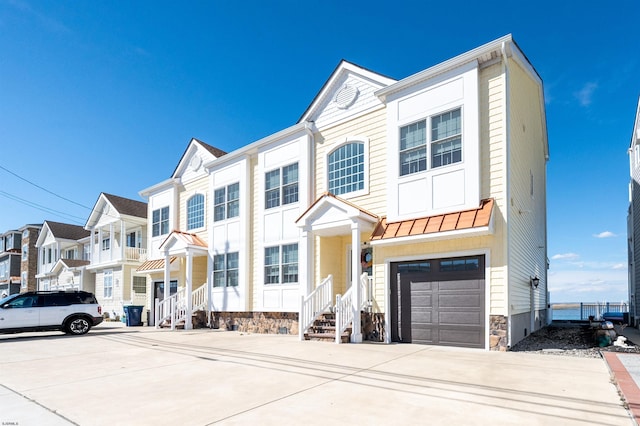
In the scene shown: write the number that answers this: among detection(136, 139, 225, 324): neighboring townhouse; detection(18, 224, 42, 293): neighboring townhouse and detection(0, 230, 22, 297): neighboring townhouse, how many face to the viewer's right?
0

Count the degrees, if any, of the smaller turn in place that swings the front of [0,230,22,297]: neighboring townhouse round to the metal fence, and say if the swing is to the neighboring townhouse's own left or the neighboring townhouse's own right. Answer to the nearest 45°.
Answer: approximately 90° to the neighboring townhouse's own left

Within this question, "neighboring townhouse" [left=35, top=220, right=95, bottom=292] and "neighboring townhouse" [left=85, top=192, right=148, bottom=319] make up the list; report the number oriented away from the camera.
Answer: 0

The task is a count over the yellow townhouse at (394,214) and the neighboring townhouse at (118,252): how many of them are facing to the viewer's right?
0

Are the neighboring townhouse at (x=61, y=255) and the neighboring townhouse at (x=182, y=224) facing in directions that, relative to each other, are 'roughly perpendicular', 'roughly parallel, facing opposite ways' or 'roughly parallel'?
roughly parallel

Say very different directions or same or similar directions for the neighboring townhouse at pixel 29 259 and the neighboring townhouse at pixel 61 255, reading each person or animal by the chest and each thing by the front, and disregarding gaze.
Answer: same or similar directions

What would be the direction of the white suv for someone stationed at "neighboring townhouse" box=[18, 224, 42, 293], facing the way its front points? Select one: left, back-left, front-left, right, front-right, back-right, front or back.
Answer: front-left

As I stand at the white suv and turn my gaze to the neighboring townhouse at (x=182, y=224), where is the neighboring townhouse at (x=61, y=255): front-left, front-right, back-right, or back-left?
front-left

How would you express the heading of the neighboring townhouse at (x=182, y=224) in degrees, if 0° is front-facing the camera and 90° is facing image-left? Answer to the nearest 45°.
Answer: approximately 45°

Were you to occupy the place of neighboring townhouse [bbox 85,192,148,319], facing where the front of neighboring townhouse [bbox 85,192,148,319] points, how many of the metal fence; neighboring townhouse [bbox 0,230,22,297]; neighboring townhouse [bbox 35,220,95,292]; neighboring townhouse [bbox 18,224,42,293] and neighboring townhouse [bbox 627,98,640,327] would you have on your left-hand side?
2

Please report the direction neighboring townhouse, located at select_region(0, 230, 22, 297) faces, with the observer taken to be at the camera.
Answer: facing the viewer and to the left of the viewer

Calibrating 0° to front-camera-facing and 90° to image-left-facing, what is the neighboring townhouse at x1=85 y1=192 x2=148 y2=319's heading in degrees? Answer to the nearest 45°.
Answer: approximately 45°

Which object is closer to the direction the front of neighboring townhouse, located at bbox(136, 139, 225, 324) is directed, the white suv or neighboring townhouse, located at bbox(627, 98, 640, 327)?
the white suv

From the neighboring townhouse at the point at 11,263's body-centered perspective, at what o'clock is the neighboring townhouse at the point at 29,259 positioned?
the neighboring townhouse at the point at 29,259 is roughly at 10 o'clock from the neighboring townhouse at the point at 11,263.
